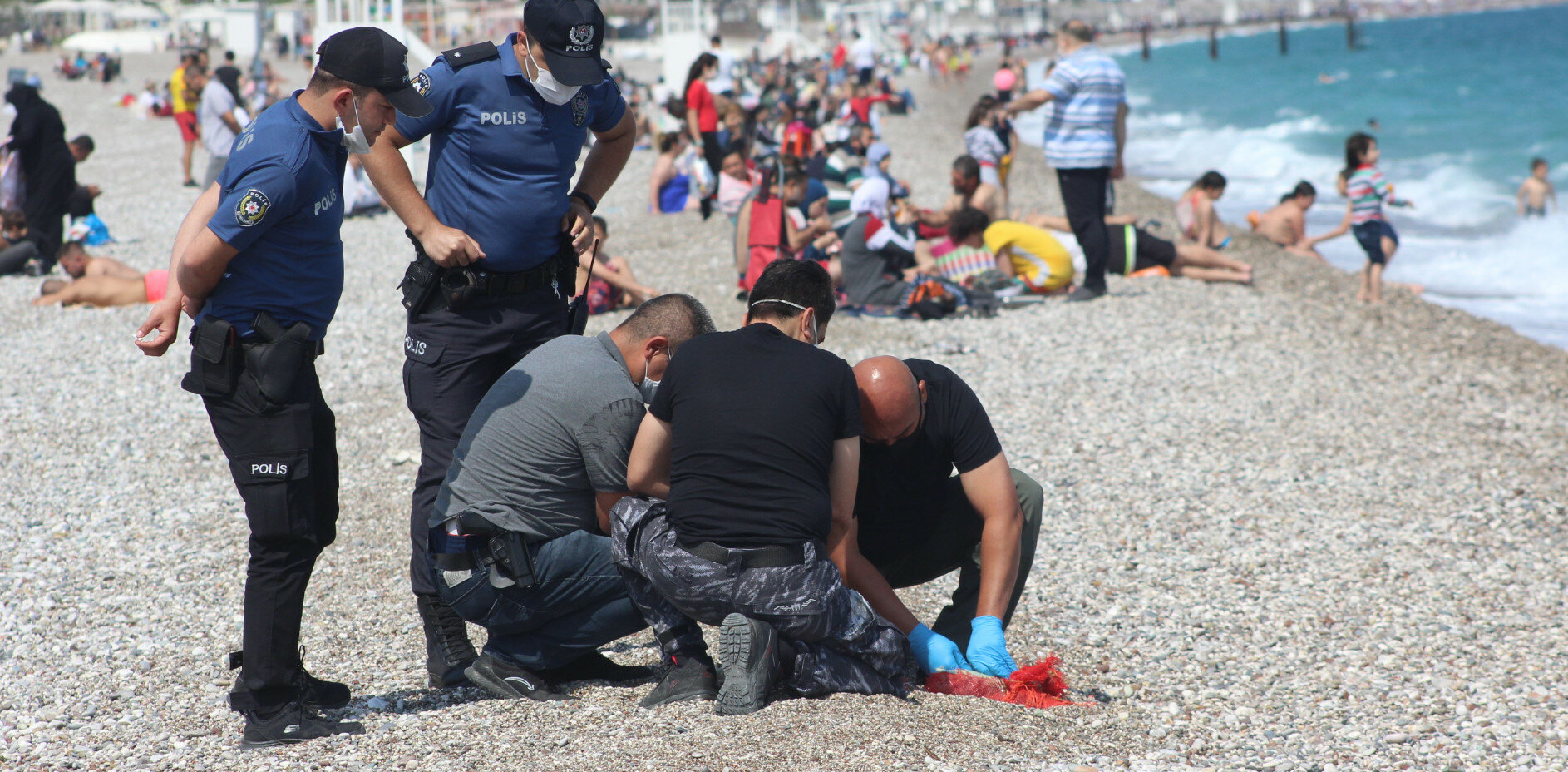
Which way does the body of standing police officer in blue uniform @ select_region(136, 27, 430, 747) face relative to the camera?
to the viewer's right

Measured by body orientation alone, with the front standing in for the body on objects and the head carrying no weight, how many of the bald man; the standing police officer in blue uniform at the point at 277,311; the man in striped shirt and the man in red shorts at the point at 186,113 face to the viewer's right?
2

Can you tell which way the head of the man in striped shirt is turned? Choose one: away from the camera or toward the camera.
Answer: away from the camera

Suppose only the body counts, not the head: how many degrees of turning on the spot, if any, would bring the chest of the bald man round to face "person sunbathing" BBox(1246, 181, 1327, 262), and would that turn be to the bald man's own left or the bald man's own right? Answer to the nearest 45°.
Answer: approximately 135° to the bald man's own right

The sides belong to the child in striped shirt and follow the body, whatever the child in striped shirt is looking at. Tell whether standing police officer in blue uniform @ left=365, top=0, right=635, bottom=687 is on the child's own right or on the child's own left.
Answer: on the child's own right

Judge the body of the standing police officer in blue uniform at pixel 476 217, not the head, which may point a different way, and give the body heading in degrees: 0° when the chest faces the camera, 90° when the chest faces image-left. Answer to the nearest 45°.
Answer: approximately 315°

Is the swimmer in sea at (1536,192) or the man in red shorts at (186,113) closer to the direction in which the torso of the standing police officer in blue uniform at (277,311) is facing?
the swimmer in sea
